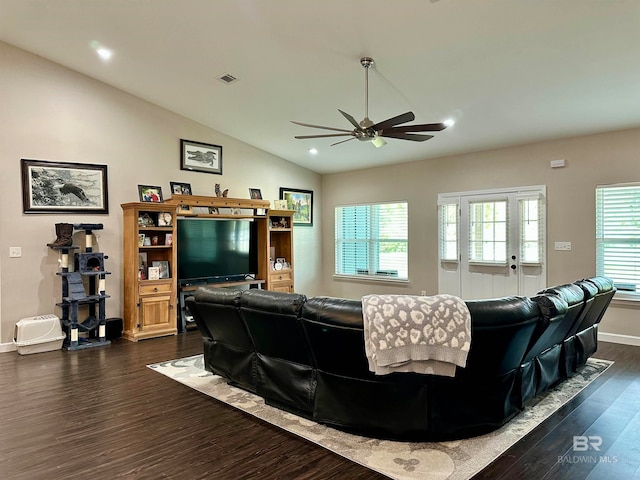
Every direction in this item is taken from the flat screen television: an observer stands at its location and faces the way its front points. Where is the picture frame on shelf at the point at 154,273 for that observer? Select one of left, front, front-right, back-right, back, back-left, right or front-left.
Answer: right

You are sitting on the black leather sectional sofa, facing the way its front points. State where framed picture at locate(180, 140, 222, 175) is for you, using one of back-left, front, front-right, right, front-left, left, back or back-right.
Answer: front-left

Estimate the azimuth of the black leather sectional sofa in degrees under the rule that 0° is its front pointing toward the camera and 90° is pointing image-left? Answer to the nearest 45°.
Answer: approximately 180°

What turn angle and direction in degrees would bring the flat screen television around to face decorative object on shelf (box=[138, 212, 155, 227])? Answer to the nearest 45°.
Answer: approximately 90° to its right

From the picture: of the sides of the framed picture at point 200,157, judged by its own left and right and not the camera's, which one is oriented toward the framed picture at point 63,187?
right

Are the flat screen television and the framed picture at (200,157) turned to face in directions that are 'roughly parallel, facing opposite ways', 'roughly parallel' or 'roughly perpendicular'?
roughly parallel

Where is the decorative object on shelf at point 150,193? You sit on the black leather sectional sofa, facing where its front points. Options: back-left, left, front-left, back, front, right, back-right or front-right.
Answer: front-left

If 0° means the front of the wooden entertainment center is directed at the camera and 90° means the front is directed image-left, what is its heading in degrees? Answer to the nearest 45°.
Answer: approximately 315°

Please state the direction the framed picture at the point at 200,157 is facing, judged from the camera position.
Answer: facing the viewer and to the right of the viewer

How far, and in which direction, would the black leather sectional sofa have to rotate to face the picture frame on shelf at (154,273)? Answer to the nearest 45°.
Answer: approximately 45° to its left

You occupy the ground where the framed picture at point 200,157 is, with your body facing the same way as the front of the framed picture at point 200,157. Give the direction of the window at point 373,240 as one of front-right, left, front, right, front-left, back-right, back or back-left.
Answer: front-left

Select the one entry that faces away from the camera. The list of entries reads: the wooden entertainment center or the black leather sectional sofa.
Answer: the black leather sectional sofa
